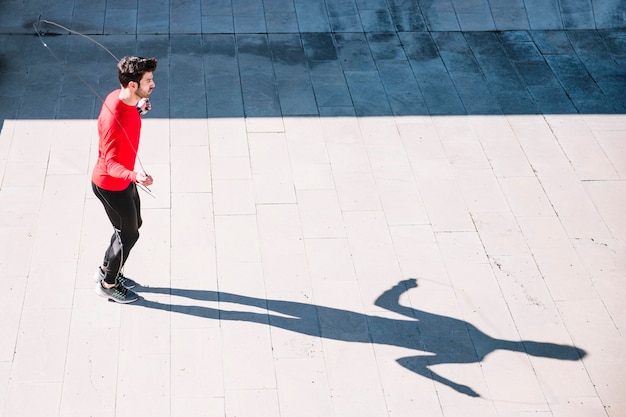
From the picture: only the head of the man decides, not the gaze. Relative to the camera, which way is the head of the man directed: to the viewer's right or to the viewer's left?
to the viewer's right

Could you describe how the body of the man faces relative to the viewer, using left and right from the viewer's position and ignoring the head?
facing to the right of the viewer
